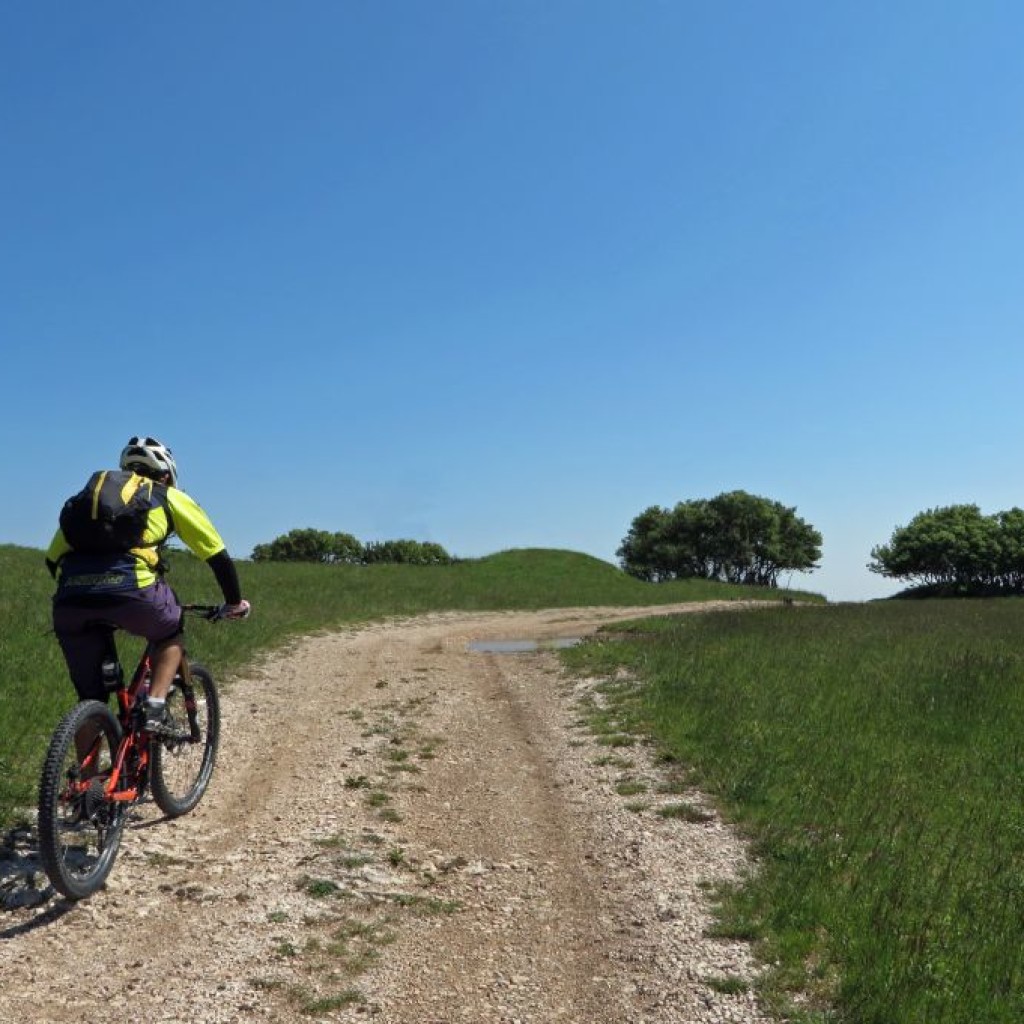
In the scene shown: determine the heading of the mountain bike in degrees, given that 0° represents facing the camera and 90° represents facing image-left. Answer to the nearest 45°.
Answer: approximately 225°

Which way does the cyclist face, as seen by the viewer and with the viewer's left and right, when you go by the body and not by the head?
facing away from the viewer and to the right of the viewer
